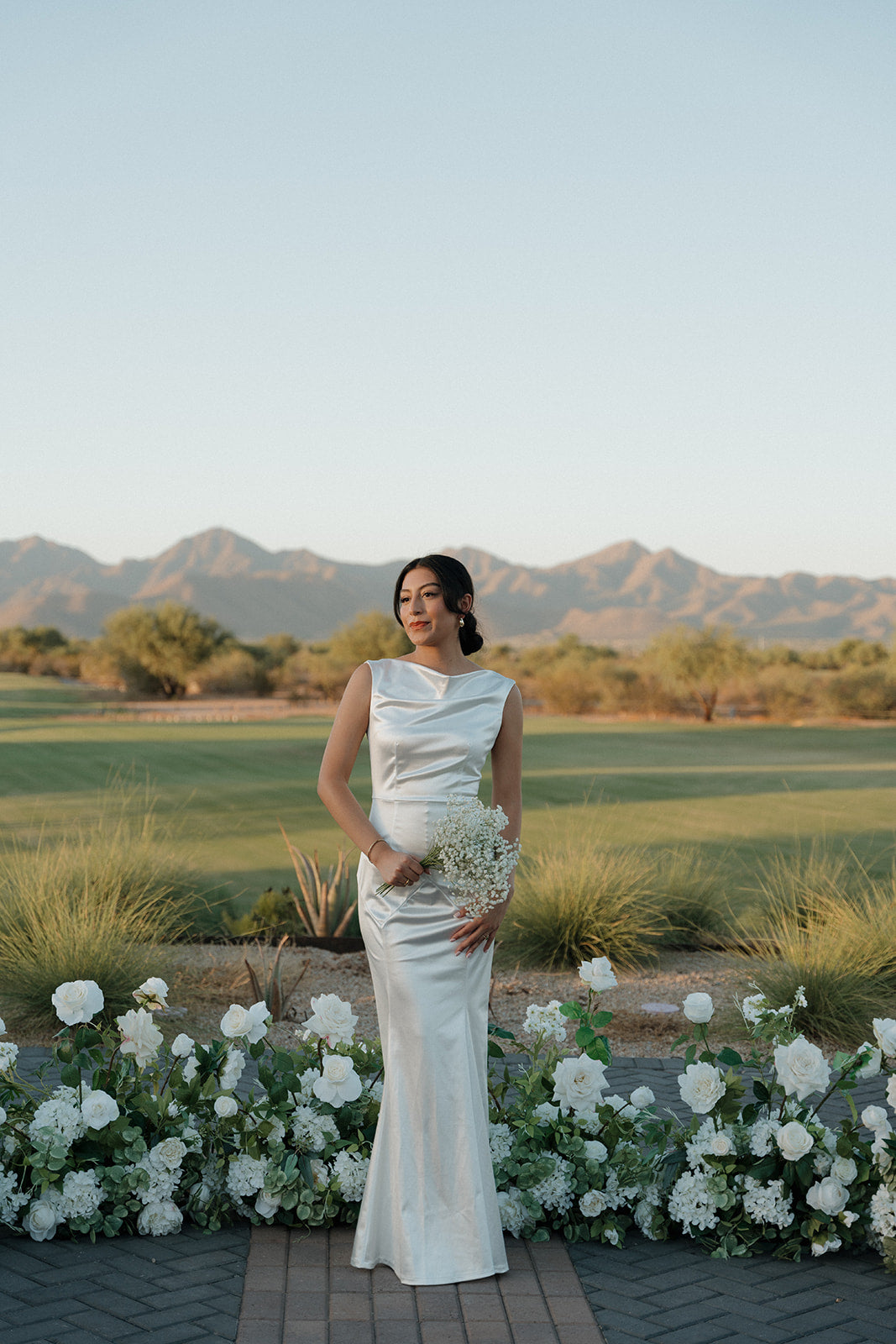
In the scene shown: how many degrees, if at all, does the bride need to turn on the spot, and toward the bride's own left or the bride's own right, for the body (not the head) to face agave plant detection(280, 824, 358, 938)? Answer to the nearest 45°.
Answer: approximately 180°

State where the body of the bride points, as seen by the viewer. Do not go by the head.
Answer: toward the camera

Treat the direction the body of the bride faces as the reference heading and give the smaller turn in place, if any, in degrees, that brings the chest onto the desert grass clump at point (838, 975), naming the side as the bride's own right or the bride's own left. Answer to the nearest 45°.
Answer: approximately 135° to the bride's own left

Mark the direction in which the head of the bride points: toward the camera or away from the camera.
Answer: toward the camera

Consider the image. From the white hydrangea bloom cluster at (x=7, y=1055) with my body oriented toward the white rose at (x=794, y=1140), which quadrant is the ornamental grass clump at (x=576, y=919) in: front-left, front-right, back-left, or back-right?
front-left

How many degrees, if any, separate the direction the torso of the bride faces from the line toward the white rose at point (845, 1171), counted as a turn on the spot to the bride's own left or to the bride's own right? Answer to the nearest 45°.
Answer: approximately 90° to the bride's own left

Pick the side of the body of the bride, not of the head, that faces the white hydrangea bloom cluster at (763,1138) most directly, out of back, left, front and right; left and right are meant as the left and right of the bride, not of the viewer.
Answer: left

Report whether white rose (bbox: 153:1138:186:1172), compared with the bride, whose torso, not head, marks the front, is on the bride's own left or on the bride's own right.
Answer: on the bride's own right

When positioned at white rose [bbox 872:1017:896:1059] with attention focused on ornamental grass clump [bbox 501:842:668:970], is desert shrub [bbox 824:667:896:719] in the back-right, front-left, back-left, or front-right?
front-right

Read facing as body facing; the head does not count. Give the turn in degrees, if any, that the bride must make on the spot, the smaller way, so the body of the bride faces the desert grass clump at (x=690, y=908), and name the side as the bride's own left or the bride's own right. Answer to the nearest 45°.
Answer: approximately 180°

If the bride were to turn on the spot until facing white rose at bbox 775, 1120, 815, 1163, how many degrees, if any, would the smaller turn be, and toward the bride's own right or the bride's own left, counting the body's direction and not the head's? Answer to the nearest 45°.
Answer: approximately 90° to the bride's own left

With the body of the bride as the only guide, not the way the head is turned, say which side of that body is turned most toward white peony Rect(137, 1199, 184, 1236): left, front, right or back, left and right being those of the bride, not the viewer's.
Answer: right

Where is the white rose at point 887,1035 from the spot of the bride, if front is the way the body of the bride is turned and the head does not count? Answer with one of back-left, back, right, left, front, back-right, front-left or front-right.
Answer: left

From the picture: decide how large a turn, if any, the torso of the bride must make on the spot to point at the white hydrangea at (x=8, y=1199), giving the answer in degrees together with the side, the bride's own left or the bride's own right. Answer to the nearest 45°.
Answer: approximately 90° to the bride's own right

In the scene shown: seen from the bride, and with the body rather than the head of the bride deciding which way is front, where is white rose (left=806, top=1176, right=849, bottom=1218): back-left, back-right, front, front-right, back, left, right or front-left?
left
